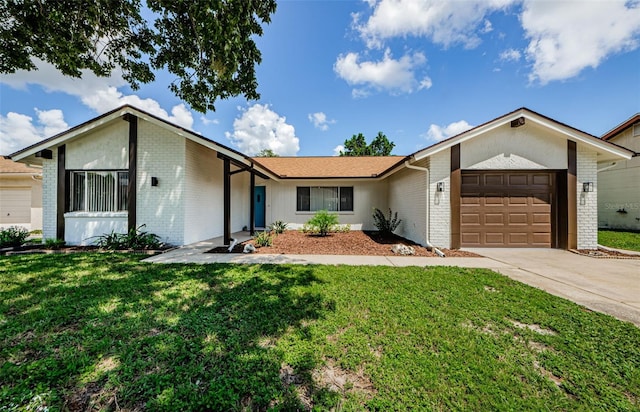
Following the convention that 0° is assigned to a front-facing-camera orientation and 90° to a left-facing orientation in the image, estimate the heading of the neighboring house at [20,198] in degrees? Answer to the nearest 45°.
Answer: approximately 0°

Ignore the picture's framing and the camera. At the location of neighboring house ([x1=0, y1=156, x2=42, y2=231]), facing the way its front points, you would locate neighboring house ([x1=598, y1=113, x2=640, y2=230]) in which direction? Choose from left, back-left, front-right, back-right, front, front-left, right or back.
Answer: front-left

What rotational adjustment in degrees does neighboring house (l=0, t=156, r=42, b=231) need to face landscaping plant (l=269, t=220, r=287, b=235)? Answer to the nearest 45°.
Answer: approximately 45° to its left

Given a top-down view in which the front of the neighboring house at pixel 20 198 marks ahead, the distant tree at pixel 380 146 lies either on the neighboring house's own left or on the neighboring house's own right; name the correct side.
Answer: on the neighboring house's own left

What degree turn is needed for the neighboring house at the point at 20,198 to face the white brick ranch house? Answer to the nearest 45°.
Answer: approximately 45° to its left

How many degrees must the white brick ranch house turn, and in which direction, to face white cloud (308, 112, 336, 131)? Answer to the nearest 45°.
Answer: approximately 180°

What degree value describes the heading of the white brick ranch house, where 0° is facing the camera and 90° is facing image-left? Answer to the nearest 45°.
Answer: approximately 0°

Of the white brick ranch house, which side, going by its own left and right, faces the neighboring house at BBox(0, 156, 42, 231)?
right

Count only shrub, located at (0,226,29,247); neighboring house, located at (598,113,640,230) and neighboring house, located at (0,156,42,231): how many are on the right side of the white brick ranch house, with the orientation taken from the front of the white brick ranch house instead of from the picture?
2

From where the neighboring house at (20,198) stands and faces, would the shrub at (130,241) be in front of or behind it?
in front

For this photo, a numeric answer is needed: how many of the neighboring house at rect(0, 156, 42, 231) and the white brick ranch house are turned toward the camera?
2

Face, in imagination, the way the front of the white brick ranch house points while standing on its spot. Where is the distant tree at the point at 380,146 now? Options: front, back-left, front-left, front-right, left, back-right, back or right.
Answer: back

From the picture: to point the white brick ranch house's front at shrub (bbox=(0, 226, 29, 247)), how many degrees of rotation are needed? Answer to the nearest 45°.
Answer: approximately 90° to its right
